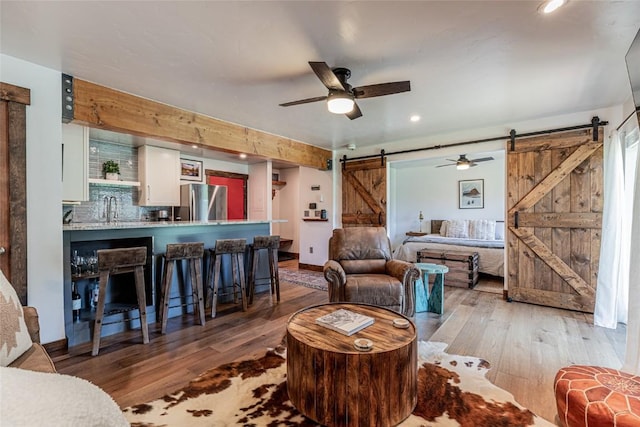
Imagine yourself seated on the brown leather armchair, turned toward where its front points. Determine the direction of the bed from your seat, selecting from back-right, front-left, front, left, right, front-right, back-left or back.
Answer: back-left

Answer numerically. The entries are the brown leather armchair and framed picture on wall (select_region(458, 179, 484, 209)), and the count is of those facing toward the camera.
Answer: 2

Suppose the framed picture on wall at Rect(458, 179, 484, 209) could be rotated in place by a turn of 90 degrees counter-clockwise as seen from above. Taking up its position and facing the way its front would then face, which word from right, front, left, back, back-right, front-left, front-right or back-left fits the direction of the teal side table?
right

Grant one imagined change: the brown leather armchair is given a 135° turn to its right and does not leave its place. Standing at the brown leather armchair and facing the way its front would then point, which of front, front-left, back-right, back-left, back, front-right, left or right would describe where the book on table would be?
back-left

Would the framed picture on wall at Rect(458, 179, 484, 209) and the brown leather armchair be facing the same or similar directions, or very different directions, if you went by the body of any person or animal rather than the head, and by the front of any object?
same or similar directions

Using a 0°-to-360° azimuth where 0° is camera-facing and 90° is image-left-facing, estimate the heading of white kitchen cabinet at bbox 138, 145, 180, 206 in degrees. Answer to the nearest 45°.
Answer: approximately 315°

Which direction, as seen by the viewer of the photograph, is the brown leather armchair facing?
facing the viewer

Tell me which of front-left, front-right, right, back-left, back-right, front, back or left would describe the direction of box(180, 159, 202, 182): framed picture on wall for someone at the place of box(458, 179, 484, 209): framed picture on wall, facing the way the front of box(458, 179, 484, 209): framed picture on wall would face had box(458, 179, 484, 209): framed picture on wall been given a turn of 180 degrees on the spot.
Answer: back-left

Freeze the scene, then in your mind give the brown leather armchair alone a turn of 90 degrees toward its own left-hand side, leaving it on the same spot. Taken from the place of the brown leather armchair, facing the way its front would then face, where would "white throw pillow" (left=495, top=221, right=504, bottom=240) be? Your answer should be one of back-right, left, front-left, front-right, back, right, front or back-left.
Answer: front-left

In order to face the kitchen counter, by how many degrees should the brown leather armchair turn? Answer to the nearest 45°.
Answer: approximately 90° to its right

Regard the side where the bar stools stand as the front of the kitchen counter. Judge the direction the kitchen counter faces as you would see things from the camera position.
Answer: facing the viewer and to the right of the viewer

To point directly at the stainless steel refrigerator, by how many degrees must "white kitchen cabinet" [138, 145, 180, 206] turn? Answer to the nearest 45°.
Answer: approximately 45° to its left

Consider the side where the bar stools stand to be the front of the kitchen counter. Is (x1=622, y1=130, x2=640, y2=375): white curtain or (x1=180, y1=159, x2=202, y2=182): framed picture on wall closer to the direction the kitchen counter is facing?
the white curtain

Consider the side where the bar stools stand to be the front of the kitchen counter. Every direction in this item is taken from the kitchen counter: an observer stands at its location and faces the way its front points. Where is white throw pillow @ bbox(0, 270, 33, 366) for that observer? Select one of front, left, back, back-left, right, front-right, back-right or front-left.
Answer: front-right

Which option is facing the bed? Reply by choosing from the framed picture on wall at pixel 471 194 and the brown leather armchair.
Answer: the framed picture on wall

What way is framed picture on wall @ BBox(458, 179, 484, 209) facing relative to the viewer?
toward the camera
